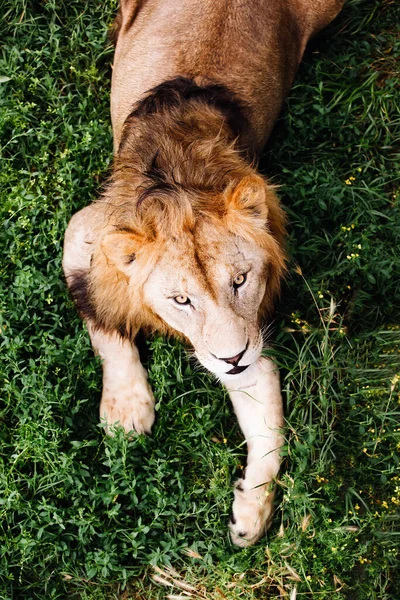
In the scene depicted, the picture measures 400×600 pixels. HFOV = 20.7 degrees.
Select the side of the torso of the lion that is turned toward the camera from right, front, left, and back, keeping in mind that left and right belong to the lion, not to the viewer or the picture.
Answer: front
